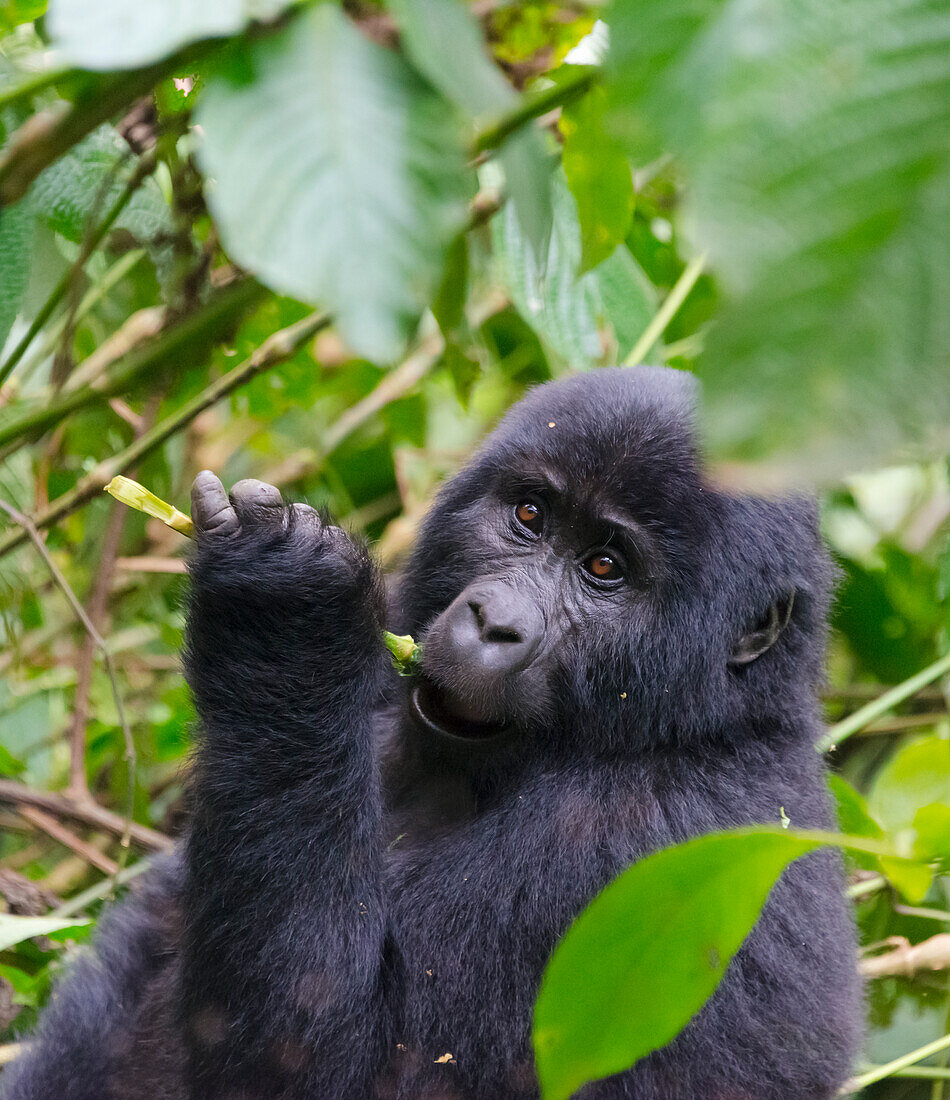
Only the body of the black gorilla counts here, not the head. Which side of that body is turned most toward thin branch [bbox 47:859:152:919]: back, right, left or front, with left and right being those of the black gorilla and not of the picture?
right

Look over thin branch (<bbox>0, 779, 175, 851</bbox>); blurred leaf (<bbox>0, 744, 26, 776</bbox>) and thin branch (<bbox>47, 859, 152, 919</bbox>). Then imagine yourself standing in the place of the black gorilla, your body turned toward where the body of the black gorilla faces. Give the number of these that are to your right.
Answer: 3

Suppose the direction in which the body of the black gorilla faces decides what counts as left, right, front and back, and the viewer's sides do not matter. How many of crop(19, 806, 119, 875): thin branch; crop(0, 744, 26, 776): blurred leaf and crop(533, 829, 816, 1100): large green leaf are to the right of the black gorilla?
2

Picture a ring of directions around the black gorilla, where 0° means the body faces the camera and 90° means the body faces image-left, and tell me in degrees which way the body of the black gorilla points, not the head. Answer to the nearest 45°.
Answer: approximately 45°

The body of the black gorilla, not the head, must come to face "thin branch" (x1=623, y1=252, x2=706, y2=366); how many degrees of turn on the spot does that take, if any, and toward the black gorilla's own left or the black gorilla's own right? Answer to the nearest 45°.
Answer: approximately 180°

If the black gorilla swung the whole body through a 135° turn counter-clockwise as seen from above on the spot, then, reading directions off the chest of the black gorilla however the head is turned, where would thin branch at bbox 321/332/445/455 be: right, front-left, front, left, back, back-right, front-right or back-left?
left

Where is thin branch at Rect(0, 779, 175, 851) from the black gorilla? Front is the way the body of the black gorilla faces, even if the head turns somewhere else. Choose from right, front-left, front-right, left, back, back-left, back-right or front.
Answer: right

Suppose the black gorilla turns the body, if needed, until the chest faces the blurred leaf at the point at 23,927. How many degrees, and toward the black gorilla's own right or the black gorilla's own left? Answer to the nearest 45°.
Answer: approximately 45° to the black gorilla's own right
